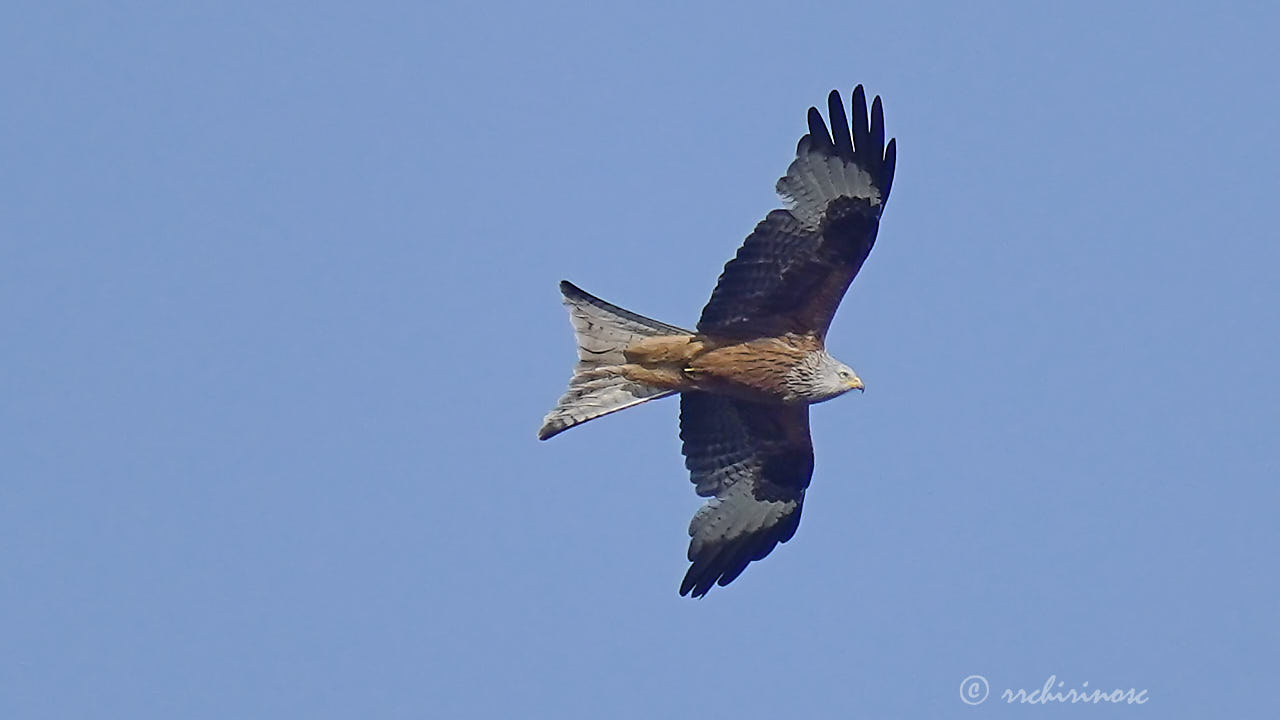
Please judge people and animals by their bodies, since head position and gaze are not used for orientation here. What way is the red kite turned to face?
to the viewer's right
